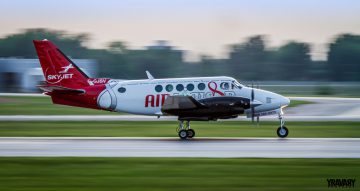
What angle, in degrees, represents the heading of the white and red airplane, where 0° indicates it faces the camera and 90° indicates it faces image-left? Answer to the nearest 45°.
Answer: approximately 270°
